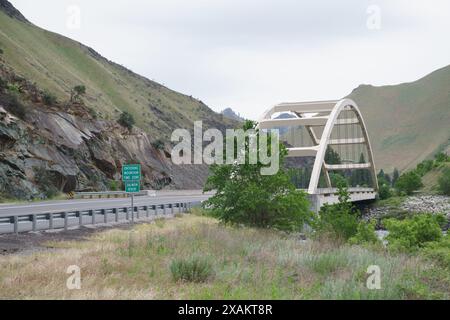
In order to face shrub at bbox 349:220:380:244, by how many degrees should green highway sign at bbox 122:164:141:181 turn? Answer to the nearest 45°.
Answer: approximately 90° to its left

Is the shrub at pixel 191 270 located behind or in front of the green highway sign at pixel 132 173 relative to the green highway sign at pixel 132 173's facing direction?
in front

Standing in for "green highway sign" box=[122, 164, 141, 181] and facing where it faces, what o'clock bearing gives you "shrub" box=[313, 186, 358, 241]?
The shrub is roughly at 9 o'clock from the green highway sign.

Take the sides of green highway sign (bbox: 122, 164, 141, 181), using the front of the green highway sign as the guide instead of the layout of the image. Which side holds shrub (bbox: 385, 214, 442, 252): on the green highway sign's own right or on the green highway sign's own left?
on the green highway sign's own left

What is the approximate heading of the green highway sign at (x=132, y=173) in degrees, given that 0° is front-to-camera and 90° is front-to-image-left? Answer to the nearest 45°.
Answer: approximately 0°

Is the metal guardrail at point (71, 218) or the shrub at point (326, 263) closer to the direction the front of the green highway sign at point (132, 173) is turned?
the shrub

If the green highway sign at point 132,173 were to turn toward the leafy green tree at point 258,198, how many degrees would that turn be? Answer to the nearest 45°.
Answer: approximately 90° to its left
